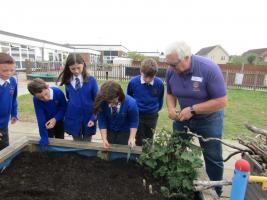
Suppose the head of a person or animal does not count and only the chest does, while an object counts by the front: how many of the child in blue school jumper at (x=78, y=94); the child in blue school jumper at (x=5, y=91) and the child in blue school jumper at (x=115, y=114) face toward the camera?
3

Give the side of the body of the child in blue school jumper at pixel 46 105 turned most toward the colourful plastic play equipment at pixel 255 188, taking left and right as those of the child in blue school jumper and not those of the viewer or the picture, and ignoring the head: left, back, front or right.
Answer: front

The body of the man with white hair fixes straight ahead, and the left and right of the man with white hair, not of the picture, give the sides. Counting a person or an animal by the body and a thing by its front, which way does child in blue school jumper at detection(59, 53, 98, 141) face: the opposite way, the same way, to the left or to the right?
to the left

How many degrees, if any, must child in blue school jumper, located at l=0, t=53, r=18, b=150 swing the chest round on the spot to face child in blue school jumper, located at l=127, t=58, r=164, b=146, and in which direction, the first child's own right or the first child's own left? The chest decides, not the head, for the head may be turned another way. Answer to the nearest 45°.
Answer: approximately 90° to the first child's own left

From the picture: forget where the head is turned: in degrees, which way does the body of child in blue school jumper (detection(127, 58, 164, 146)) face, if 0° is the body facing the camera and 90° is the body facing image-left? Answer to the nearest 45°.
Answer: approximately 0°

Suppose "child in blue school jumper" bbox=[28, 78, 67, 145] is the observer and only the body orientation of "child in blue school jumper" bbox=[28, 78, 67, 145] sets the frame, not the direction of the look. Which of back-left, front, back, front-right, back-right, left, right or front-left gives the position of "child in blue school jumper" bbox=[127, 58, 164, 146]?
back-left

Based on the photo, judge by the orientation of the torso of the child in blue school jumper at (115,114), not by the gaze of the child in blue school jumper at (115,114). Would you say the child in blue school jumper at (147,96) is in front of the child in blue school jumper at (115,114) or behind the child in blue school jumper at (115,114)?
behind

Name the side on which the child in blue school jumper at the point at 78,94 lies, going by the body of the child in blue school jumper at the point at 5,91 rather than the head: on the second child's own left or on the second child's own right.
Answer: on the second child's own left

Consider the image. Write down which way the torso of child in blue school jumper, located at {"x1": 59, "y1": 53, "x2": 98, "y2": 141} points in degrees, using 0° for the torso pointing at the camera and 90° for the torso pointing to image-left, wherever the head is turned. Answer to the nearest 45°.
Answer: approximately 0°

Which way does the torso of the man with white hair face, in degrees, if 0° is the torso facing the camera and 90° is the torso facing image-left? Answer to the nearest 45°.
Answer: approximately 45°

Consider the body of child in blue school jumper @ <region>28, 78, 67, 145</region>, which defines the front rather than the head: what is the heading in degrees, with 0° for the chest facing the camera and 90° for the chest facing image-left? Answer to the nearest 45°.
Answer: approximately 45°
